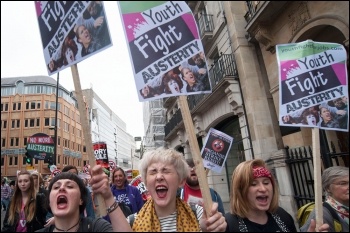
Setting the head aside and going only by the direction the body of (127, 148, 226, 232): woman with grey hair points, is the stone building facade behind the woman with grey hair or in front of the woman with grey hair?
behind

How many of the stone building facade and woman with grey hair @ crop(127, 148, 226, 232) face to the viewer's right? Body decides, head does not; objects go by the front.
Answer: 0

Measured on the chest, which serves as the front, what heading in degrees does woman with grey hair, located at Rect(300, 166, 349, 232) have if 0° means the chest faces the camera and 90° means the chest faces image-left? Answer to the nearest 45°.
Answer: approximately 315°

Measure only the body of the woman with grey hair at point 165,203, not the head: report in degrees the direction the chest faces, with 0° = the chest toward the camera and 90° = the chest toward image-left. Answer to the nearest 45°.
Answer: approximately 0°

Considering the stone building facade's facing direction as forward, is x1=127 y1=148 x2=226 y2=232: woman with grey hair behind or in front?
in front

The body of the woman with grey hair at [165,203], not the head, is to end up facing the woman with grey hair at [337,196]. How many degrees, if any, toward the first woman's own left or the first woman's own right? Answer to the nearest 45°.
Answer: approximately 90° to the first woman's own left

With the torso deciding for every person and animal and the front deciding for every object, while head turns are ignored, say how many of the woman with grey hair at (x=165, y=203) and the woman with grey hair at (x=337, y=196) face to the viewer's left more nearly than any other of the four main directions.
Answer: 0

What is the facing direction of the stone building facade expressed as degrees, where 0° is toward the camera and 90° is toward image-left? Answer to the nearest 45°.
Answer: approximately 45°

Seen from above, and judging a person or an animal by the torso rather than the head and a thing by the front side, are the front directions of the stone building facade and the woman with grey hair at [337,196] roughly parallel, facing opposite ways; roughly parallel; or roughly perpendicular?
roughly perpendicular

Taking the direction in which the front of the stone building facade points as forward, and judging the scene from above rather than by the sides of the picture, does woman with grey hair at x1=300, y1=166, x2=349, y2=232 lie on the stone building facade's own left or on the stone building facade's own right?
on the stone building facade's own left
